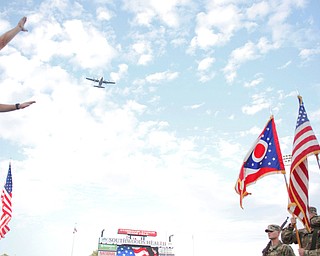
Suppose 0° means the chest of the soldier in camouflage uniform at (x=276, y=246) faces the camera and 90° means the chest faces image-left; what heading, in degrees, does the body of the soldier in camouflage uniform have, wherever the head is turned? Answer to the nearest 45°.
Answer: approximately 45°

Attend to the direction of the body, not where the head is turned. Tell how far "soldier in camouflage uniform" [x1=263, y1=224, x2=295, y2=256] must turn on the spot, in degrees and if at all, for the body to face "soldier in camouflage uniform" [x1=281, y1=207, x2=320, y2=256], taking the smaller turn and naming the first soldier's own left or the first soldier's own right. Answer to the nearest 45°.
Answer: approximately 135° to the first soldier's own left

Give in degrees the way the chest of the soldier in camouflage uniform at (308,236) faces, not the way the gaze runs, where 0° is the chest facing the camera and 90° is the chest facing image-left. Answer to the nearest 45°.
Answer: approximately 45°

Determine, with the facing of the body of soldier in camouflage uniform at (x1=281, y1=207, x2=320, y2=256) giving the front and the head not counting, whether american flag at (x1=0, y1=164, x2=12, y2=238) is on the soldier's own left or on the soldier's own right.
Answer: on the soldier's own right

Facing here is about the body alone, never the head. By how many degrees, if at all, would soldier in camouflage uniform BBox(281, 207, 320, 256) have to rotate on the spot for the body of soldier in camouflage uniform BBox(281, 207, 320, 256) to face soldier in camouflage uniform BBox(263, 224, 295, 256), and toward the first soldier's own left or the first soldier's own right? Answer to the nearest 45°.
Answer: approximately 45° to the first soldier's own right
